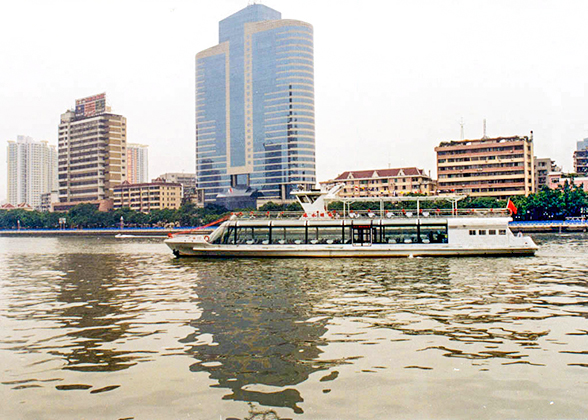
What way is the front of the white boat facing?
to the viewer's left
